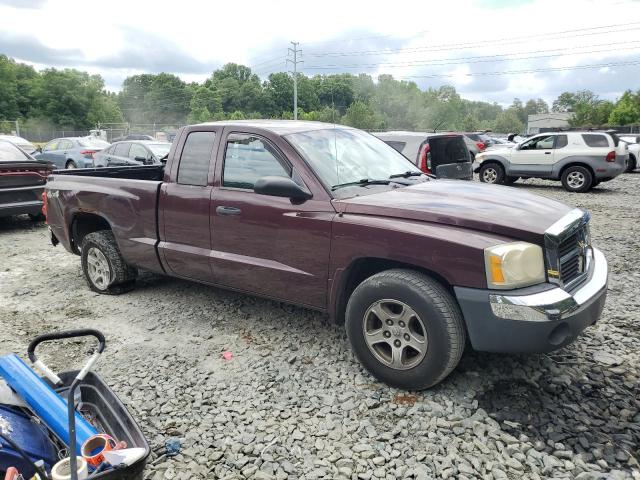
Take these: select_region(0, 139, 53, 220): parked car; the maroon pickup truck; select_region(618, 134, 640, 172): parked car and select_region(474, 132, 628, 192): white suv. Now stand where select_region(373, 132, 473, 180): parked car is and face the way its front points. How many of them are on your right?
2

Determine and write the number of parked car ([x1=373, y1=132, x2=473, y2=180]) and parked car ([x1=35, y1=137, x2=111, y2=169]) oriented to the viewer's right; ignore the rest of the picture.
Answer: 0

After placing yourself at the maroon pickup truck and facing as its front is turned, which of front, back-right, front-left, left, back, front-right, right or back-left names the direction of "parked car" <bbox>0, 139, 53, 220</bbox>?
back

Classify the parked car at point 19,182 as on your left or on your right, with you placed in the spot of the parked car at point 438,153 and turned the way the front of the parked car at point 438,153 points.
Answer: on your left

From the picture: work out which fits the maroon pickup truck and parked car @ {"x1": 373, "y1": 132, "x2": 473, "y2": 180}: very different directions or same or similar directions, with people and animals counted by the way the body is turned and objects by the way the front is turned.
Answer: very different directions

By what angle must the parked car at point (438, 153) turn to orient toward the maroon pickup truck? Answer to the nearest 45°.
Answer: approximately 135° to its left

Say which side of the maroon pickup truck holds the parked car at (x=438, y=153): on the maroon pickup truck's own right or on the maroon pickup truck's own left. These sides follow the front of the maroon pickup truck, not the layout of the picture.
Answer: on the maroon pickup truck's own left

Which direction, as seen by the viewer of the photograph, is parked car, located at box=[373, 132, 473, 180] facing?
facing away from the viewer and to the left of the viewer

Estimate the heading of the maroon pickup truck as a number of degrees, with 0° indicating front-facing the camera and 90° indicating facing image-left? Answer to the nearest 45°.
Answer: approximately 315°

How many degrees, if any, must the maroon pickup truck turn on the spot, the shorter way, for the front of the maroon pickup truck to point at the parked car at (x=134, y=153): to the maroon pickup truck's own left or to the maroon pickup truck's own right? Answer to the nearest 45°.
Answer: approximately 180°

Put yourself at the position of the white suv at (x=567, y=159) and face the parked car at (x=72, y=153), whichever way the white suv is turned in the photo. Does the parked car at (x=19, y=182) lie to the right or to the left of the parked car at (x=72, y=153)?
left

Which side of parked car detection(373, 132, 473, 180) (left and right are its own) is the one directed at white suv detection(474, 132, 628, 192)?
right

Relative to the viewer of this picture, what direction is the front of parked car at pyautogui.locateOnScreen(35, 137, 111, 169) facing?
facing away from the viewer and to the left of the viewer
